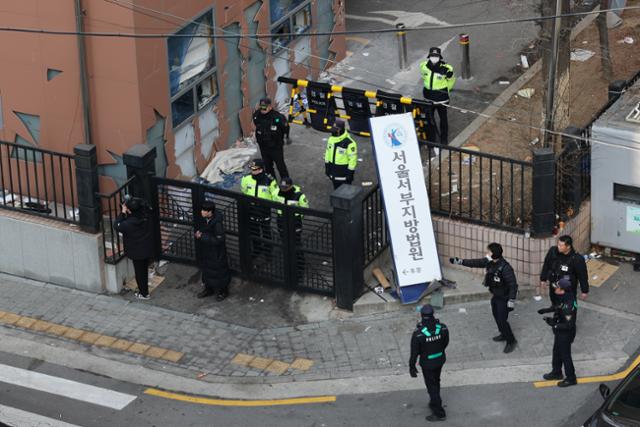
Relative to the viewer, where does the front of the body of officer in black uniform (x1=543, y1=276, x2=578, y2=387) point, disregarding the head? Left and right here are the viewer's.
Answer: facing to the left of the viewer

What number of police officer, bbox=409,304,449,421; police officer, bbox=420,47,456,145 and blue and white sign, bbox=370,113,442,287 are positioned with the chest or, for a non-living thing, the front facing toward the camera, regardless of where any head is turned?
2

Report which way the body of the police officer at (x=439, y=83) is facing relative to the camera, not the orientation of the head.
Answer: toward the camera

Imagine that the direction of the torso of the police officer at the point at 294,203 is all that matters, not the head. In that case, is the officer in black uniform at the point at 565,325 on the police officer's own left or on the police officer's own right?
on the police officer's own left

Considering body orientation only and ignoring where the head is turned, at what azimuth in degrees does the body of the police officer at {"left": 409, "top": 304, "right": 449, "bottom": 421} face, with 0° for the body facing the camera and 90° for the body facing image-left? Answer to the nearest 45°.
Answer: approximately 180°

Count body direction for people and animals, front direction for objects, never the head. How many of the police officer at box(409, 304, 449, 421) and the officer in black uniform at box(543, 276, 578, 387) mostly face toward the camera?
0

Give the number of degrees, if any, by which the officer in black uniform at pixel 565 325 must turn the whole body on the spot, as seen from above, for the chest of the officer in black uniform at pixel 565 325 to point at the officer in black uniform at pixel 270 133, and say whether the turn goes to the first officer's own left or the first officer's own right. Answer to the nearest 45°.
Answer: approximately 45° to the first officer's own right

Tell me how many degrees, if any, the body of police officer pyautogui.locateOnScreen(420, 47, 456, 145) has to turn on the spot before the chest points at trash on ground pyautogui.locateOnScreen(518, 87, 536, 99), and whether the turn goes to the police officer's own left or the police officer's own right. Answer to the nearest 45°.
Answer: approximately 135° to the police officer's own left

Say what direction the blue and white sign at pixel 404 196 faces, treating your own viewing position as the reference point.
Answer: facing the viewer

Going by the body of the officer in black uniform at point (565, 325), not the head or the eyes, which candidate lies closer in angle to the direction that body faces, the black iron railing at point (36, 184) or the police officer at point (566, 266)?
the black iron railing

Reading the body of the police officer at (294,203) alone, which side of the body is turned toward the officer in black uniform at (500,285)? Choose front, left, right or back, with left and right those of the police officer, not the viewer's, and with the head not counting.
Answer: left

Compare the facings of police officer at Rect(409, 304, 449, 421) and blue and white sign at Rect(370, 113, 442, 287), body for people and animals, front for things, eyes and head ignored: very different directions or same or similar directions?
very different directions

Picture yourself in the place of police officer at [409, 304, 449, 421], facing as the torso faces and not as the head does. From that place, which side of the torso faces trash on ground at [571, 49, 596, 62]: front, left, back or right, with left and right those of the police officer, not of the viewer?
front

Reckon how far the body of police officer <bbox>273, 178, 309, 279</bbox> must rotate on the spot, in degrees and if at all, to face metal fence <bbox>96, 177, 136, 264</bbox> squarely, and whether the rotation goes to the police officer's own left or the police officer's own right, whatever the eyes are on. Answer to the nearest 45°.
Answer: approximately 45° to the police officer's own right

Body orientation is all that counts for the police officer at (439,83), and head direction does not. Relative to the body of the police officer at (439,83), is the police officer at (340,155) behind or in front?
in front
